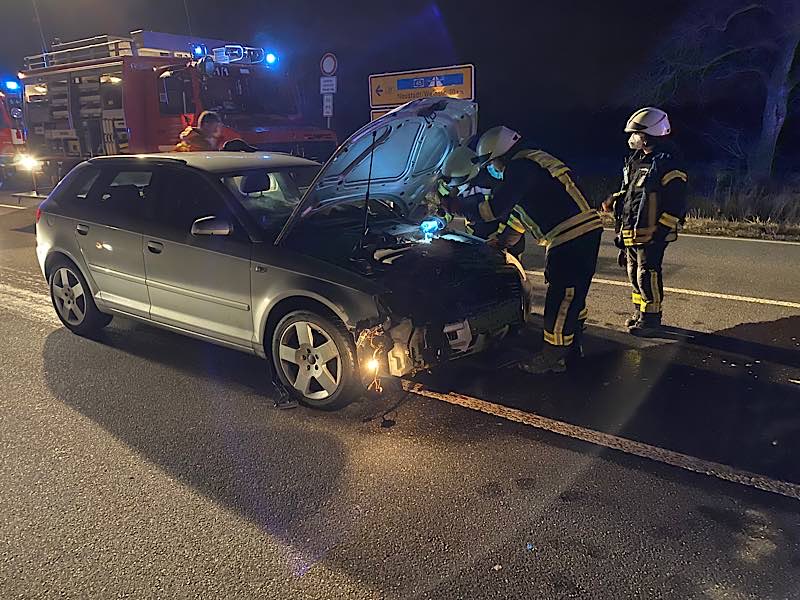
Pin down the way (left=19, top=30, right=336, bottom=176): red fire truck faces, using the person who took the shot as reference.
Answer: facing the viewer and to the right of the viewer

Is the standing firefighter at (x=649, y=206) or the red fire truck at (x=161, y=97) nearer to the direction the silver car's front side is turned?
the standing firefighter

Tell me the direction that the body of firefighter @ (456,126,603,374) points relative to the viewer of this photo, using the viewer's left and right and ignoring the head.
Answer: facing to the left of the viewer

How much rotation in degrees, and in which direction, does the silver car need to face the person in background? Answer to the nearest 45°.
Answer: approximately 135° to its left

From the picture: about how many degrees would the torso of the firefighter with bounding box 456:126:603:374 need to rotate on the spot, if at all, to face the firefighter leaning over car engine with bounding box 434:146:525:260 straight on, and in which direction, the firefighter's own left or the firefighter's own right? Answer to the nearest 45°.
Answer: approximately 45° to the firefighter's own right

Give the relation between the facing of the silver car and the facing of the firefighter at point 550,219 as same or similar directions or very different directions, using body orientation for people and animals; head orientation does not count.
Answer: very different directions

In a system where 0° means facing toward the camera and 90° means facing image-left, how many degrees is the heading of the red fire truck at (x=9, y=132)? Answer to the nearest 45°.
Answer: approximately 315°

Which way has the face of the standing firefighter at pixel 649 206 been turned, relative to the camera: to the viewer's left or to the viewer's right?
to the viewer's left

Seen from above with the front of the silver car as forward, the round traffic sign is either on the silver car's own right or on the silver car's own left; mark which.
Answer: on the silver car's own left

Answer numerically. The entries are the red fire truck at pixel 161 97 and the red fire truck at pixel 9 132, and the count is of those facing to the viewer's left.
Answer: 0

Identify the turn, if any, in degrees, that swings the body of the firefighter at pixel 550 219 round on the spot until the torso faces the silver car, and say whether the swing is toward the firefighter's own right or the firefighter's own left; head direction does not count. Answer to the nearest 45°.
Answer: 0° — they already face it

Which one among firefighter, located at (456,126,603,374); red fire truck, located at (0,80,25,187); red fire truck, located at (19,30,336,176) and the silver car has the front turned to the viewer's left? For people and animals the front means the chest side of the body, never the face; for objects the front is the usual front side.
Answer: the firefighter

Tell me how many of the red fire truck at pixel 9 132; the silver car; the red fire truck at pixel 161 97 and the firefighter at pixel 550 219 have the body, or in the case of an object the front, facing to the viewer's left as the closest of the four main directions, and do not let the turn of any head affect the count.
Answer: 1

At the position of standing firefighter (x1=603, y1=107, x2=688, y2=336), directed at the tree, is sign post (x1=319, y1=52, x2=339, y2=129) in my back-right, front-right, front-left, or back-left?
front-left

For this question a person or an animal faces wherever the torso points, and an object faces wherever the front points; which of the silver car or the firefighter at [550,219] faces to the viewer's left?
the firefighter
